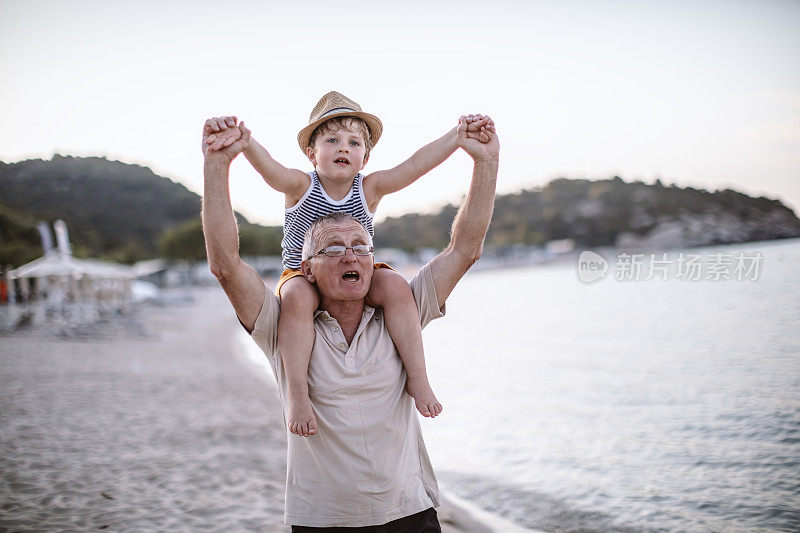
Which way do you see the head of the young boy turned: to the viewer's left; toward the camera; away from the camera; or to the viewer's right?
toward the camera

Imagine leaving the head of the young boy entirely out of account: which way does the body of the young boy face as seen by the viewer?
toward the camera

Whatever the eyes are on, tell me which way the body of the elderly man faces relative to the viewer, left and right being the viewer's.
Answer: facing the viewer
